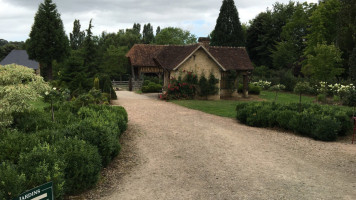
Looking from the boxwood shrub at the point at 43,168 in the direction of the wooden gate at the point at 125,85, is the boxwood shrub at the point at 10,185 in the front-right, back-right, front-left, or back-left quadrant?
back-left

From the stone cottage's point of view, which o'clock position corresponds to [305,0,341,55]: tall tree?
The tall tree is roughly at 8 o'clock from the stone cottage.

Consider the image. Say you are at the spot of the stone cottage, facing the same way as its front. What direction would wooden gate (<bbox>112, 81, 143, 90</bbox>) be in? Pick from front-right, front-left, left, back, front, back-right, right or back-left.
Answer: back-right

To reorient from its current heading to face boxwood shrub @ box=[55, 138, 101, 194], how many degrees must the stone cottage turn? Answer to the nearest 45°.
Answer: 0° — it already faces it

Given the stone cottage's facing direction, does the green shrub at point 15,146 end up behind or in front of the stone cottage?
in front

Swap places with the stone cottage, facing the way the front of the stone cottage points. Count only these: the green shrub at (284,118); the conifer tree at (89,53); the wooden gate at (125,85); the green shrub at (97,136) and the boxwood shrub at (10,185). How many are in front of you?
3

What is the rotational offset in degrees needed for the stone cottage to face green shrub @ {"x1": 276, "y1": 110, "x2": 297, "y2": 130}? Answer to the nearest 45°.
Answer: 0° — it already faces it

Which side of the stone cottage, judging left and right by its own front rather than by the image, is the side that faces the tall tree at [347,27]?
left

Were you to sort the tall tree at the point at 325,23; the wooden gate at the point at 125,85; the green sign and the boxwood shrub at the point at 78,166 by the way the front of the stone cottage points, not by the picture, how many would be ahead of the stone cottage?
2

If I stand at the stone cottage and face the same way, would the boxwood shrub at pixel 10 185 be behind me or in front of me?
in front

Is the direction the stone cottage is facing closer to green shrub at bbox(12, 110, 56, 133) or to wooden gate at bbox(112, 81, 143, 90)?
the green shrub

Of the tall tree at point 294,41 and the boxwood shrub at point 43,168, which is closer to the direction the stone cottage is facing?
the boxwood shrub

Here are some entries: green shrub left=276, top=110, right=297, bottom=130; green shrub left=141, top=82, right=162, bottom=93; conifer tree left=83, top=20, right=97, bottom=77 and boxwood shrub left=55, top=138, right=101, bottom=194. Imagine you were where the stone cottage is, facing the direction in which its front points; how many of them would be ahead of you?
2

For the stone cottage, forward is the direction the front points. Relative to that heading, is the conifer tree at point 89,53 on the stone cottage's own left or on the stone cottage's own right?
on the stone cottage's own right

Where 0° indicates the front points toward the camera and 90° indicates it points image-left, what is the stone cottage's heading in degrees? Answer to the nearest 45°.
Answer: approximately 0°

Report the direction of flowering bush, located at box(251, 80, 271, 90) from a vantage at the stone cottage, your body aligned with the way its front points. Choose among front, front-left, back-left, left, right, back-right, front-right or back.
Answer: back-left
